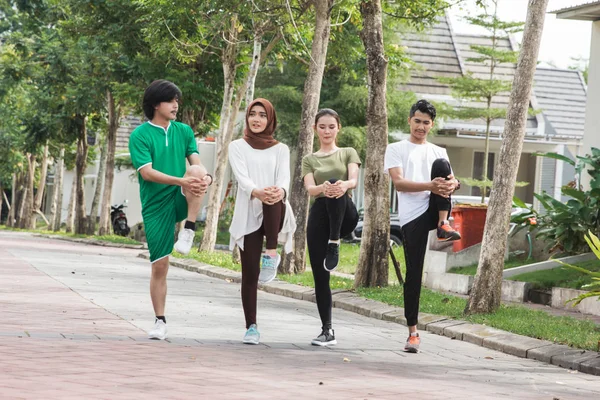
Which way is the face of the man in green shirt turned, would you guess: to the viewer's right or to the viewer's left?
to the viewer's right

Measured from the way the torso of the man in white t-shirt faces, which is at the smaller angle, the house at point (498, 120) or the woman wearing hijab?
the woman wearing hijab

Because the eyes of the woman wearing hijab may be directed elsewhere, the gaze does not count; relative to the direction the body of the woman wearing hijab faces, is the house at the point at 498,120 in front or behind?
behind

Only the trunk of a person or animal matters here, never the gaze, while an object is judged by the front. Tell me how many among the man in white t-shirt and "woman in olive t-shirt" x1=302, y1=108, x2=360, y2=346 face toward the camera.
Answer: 2

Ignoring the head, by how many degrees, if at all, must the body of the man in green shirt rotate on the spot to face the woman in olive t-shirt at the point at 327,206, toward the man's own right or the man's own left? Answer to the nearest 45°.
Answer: approximately 45° to the man's own left

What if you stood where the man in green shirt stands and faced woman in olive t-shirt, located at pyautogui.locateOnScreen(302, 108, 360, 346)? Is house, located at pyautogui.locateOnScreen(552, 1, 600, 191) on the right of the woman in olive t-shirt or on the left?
left

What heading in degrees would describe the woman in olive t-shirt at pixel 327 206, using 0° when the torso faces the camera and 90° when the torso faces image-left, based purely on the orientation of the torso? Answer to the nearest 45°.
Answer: approximately 0°
